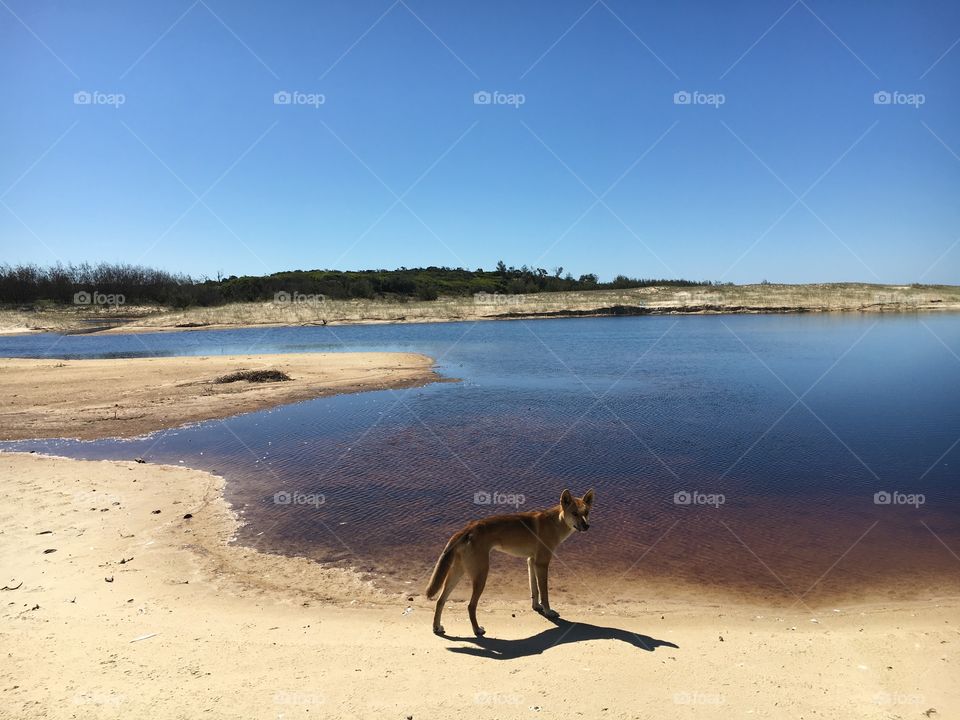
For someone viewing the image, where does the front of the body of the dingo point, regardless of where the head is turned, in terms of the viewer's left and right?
facing away from the viewer and to the right of the viewer
